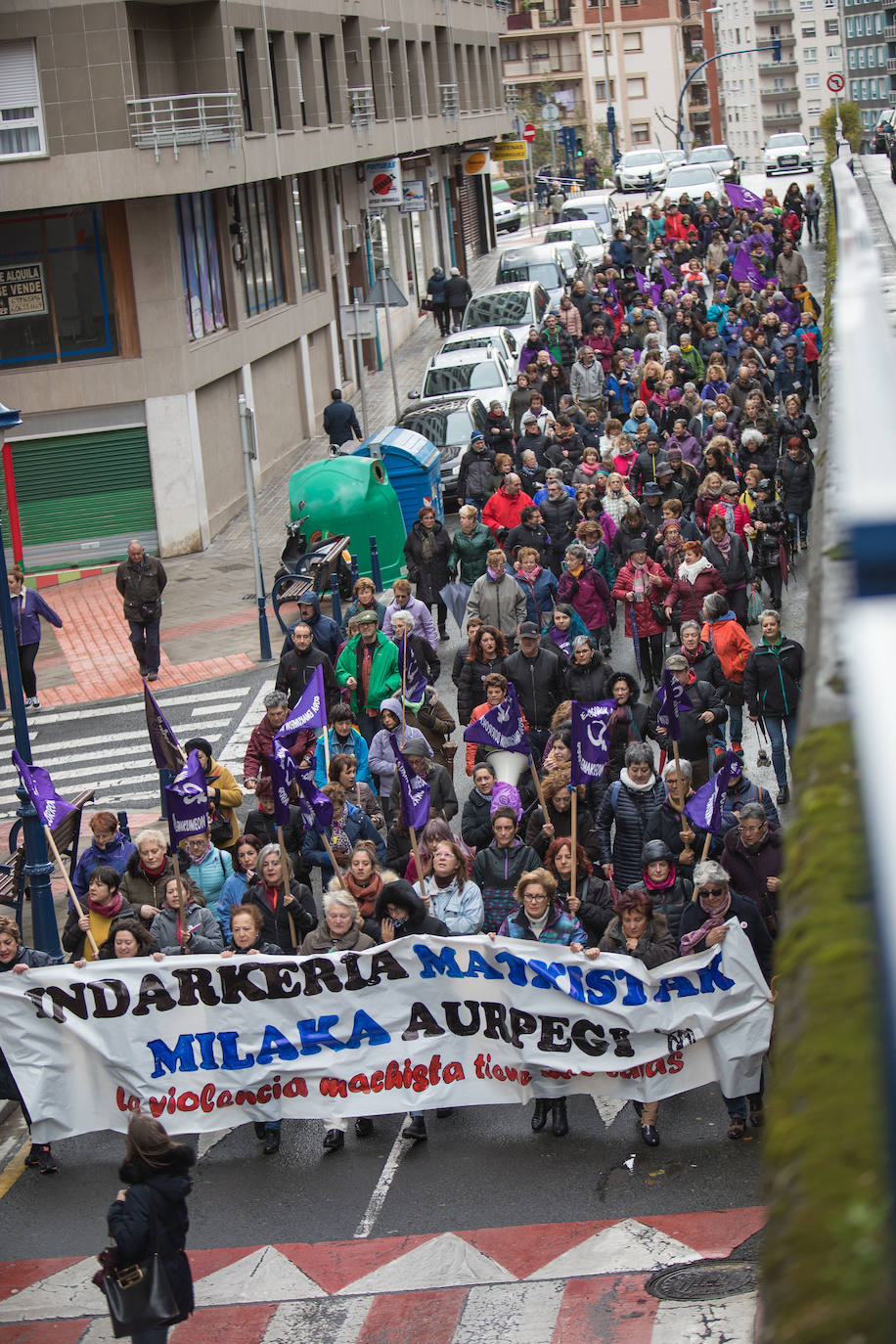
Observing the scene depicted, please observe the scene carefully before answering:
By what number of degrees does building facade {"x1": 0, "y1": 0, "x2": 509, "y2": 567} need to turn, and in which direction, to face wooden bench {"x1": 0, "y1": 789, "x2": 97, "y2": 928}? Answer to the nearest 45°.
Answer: approximately 45° to its right

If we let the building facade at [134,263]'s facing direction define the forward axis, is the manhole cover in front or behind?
in front

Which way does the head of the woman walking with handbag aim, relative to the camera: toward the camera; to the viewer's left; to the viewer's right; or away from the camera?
away from the camera

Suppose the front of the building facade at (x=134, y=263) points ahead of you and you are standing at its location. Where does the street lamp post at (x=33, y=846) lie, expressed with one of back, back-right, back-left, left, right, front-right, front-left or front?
front-right

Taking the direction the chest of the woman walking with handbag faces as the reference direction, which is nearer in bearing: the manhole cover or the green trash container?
the green trash container

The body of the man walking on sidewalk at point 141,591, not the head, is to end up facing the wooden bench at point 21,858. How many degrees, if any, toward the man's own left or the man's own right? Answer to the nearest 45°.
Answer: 0° — they already face it

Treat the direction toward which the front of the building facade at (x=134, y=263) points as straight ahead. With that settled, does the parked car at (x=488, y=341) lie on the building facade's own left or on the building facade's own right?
on the building facade's own left

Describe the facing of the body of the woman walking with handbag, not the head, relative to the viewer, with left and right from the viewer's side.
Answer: facing away from the viewer and to the left of the viewer
